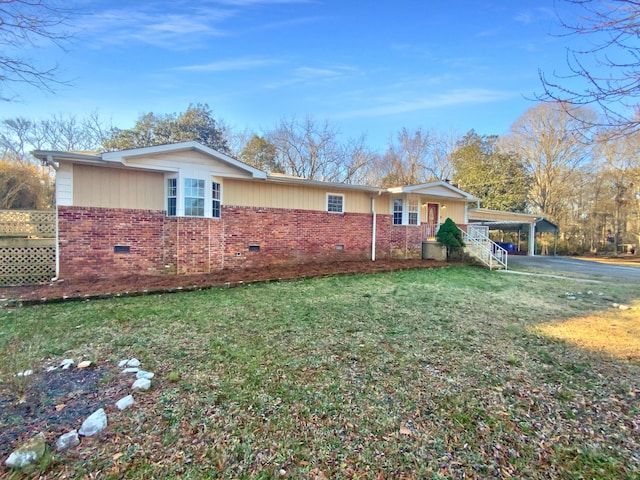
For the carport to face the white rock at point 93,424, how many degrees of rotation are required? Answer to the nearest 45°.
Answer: approximately 45° to its right

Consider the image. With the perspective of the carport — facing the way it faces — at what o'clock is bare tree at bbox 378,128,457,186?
The bare tree is roughly at 6 o'clock from the carport.

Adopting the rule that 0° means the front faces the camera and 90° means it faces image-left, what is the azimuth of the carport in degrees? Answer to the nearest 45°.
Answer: approximately 315°

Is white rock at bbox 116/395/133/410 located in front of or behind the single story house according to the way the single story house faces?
in front

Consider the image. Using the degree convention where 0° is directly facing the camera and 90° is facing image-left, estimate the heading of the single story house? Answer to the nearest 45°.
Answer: approximately 315°

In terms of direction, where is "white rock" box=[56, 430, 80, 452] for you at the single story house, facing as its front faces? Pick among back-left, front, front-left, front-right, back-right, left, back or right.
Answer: front-right
